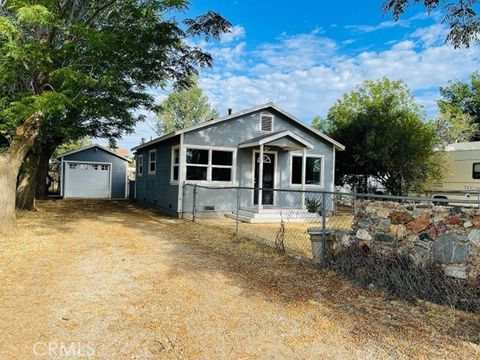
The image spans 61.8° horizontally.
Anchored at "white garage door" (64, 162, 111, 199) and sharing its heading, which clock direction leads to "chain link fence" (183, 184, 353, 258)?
The chain link fence is roughly at 11 o'clock from the white garage door.

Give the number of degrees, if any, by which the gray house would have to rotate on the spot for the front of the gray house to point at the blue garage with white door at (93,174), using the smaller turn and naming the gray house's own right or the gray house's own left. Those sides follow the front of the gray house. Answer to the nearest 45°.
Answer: approximately 180°

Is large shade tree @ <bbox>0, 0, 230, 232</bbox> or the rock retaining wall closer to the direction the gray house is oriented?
the rock retaining wall

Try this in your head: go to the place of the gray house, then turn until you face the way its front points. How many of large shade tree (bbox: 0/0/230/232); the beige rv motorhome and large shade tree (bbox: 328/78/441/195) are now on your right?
1

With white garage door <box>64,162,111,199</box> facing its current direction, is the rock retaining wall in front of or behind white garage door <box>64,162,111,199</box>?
in front

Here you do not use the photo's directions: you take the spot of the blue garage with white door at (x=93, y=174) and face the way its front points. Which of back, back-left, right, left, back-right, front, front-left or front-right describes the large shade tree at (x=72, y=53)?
front

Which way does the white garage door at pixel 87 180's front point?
toward the camera

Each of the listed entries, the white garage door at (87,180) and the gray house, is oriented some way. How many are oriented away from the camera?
0

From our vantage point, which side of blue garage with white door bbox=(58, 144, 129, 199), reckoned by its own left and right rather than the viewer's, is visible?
front

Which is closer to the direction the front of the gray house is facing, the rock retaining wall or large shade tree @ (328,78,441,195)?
the rock retaining wall

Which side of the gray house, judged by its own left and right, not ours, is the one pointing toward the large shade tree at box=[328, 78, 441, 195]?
left

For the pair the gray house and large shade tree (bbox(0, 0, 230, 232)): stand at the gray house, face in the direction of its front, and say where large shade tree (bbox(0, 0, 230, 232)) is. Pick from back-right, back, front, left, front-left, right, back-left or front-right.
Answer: right

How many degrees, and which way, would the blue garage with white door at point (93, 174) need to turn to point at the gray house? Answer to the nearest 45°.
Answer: approximately 45° to its left

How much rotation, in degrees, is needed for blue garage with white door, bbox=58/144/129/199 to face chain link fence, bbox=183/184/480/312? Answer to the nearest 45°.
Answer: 0° — it already faces it

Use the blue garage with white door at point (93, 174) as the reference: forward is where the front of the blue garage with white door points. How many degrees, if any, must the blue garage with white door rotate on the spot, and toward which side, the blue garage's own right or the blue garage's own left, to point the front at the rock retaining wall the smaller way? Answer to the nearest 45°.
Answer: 0° — it already faces it
